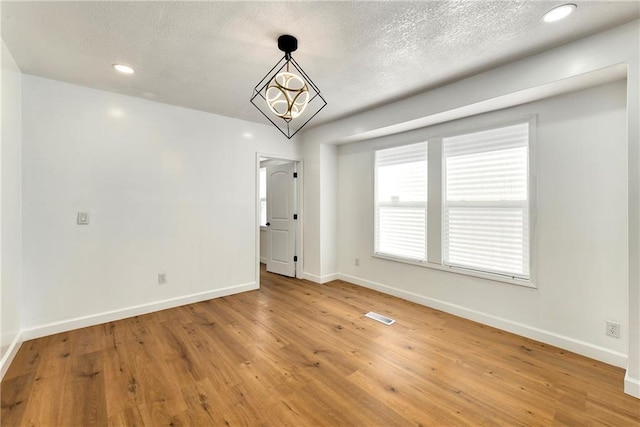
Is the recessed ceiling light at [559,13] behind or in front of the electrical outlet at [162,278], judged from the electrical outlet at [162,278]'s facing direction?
in front

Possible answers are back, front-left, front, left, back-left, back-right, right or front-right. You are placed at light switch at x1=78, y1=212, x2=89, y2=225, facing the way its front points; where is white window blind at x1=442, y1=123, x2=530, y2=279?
front-left

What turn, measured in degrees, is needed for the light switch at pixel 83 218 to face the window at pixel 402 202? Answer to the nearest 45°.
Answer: approximately 45° to its left

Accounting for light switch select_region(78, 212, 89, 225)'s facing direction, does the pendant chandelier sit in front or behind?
in front
